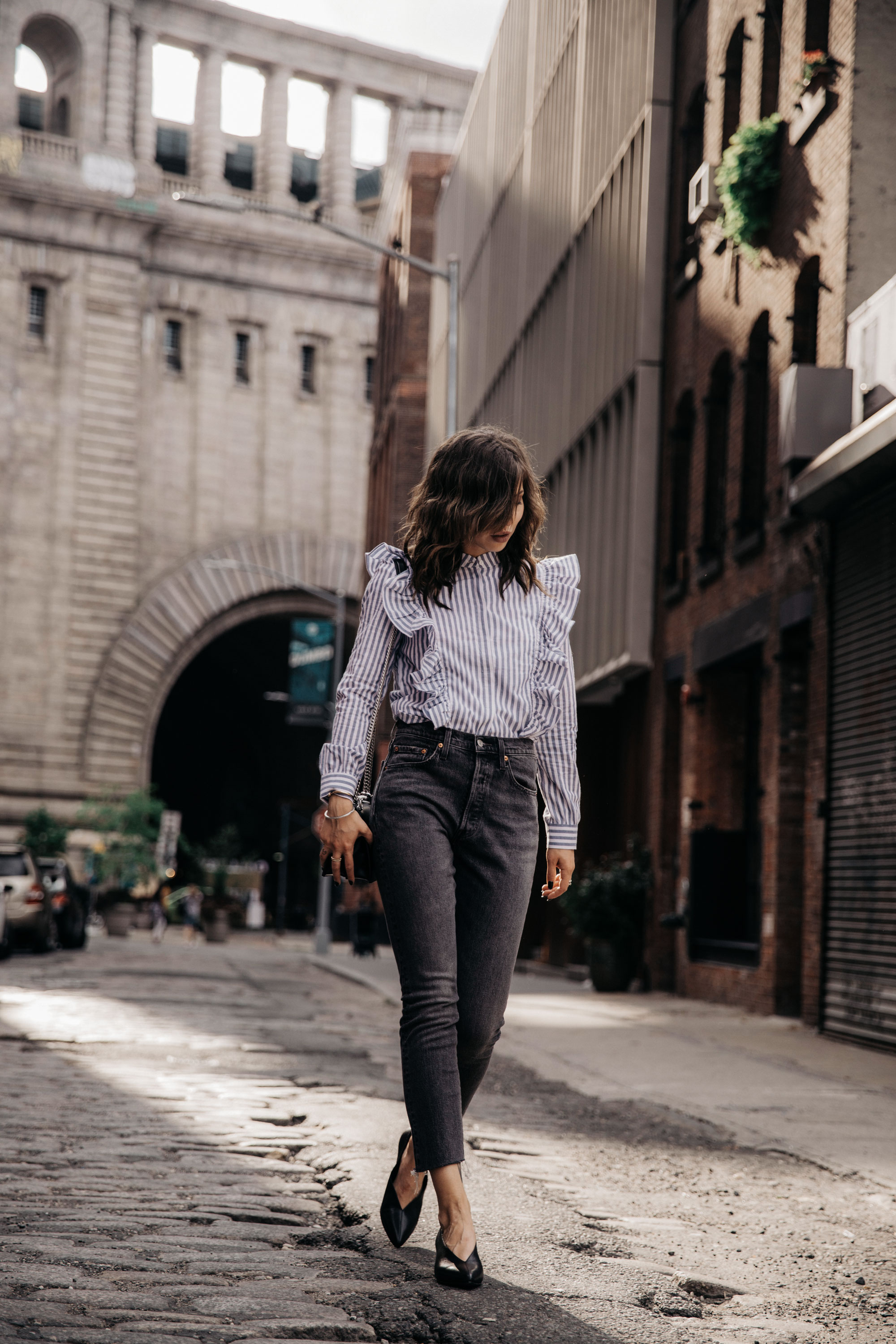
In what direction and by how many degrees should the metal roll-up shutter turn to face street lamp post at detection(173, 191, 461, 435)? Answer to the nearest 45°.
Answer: approximately 90° to its right

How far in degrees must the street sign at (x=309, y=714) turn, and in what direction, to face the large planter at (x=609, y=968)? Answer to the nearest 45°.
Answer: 0° — it already faces it

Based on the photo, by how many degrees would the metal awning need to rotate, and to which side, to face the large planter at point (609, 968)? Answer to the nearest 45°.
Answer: approximately 135° to its right

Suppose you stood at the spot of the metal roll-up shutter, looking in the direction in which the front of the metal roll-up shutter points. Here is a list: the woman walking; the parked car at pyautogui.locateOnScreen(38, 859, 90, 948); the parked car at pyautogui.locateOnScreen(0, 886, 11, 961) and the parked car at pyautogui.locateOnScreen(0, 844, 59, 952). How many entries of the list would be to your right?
3

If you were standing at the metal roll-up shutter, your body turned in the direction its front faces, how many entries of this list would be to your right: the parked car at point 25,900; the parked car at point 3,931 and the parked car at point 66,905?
3

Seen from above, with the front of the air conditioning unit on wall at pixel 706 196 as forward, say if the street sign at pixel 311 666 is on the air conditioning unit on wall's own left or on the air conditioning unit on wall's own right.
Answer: on the air conditioning unit on wall's own right

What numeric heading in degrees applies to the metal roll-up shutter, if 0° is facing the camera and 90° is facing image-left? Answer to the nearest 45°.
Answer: approximately 45°

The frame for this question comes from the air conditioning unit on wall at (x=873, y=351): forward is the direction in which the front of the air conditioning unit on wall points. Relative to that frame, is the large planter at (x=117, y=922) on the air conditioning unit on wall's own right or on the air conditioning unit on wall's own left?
on the air conditioning unit on wall's own right
